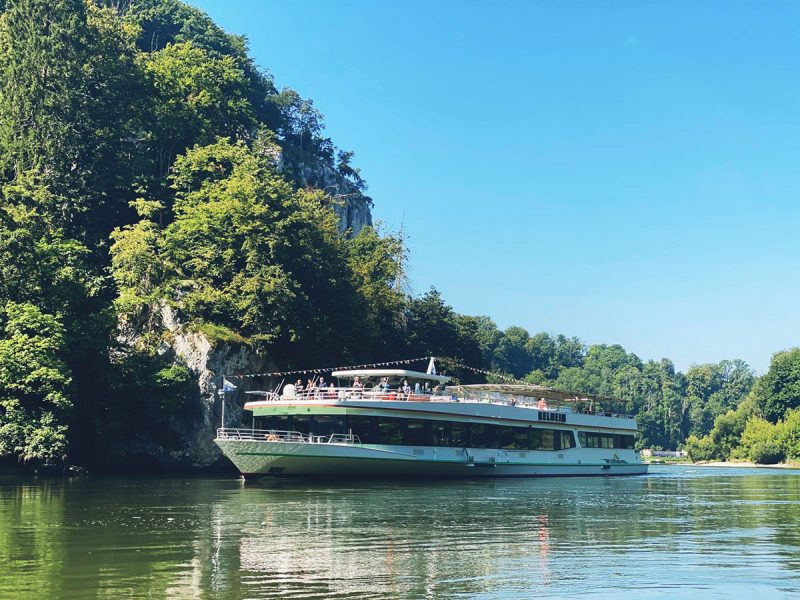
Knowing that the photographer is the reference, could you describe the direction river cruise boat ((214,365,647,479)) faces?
facing the viewer and to the left of the viewer

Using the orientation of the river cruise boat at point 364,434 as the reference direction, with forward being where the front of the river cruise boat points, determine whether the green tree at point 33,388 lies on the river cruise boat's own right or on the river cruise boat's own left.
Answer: on the river cruise boat's own right
